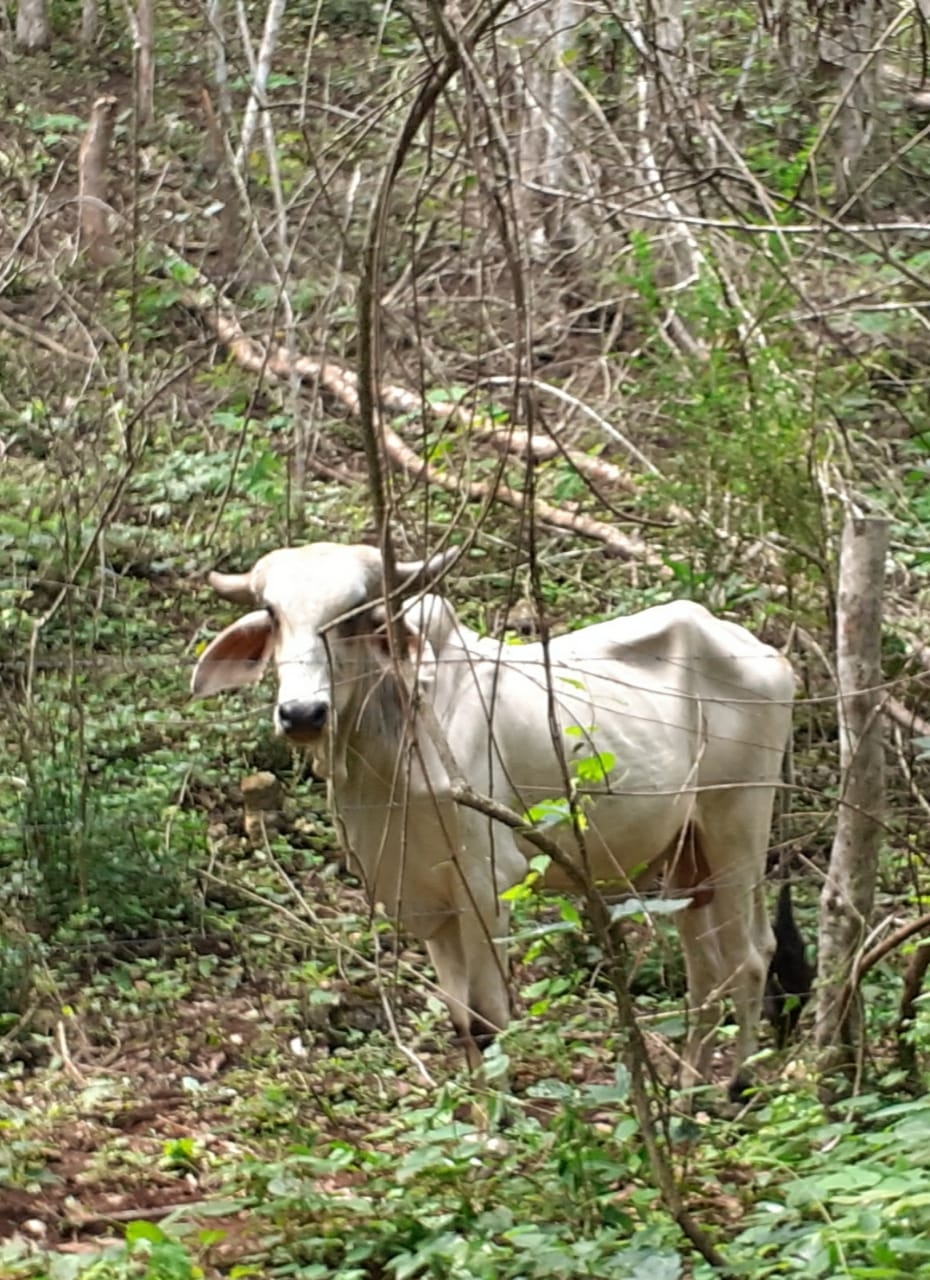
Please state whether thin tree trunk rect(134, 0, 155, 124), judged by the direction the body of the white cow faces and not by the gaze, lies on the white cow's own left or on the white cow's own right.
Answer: on the white cow's own right

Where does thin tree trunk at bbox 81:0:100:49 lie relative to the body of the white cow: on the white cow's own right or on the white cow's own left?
on the white cow's own right

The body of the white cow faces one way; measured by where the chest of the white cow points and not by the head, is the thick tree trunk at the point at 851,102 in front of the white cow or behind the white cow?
behind

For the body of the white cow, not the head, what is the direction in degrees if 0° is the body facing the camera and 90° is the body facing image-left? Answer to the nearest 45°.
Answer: approximately 45°

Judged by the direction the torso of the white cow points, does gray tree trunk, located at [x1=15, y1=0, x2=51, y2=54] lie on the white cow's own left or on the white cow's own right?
on the white cow's own right
